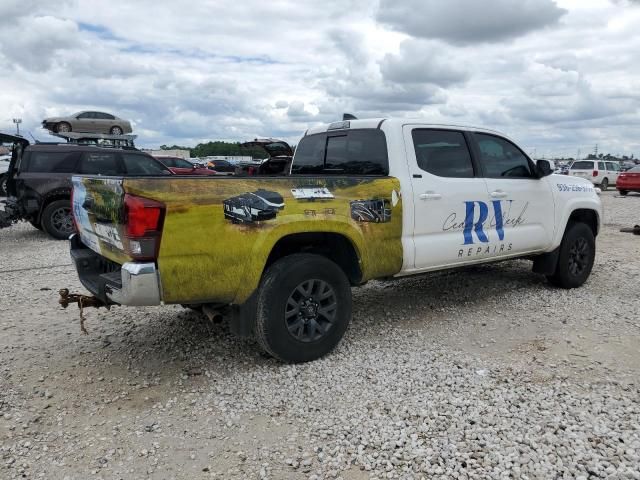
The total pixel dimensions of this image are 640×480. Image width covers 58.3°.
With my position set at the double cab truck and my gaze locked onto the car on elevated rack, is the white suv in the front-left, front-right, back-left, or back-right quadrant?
front-right

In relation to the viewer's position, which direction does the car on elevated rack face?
facing to the left of the viewer

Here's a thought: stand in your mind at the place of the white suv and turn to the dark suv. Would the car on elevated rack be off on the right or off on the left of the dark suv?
right

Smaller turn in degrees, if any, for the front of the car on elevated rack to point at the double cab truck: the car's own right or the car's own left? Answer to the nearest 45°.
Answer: approximately 90° to the car's own left

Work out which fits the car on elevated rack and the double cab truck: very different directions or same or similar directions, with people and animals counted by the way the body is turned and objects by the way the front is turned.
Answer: very different directions

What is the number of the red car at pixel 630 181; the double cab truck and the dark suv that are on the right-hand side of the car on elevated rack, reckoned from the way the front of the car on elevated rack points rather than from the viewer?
0

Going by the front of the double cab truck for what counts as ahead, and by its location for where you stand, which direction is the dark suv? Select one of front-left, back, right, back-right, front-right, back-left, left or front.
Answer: left

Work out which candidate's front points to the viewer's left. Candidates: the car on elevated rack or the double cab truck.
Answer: the car on elevated rack

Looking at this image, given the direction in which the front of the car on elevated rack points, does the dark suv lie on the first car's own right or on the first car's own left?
on the first car's own left

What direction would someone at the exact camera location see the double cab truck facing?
facing away from the viewer and to the right of the viewer

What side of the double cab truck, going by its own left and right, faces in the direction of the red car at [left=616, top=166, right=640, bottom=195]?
front

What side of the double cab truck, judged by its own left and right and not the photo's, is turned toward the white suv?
front

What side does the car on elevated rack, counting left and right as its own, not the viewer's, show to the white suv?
back

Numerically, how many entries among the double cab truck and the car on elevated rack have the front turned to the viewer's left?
1
